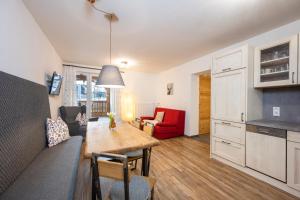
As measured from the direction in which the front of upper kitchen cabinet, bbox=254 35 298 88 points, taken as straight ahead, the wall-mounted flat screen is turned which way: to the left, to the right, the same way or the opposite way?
the opposite way

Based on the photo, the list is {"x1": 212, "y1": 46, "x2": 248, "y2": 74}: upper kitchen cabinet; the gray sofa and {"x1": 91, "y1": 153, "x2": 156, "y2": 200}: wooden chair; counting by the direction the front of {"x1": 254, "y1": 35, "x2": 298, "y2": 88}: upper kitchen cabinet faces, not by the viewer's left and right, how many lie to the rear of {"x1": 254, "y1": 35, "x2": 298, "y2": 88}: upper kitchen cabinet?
0

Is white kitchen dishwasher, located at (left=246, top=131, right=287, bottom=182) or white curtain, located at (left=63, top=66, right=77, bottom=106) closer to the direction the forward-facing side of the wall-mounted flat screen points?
the white kitchen dishwasher

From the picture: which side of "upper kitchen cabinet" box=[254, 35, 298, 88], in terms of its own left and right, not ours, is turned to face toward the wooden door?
right

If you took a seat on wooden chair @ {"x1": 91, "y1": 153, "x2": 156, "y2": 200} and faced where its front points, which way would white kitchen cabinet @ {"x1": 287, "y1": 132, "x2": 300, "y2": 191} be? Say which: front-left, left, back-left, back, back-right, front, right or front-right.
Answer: front-right

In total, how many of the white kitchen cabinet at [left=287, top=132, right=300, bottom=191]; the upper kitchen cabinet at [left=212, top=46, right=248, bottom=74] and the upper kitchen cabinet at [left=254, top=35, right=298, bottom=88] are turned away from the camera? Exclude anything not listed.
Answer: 0

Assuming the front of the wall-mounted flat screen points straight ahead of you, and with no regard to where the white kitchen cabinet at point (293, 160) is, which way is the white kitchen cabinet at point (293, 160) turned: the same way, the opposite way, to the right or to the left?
the opposite way

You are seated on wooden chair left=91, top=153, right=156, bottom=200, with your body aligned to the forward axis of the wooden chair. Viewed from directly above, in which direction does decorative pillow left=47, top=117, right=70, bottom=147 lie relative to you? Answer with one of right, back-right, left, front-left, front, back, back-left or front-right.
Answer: left

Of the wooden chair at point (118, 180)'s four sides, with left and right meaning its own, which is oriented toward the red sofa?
front

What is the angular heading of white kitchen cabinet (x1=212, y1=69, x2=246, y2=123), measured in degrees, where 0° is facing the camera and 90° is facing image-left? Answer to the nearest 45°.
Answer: approximately 45°

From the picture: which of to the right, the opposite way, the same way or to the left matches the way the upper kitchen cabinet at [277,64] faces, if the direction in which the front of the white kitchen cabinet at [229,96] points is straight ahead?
the same way

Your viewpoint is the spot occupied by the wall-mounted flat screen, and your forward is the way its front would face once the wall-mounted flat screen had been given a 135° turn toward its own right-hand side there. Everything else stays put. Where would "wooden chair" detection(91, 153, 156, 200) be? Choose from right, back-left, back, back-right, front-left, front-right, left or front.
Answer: left

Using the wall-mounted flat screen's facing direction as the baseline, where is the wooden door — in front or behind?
in front

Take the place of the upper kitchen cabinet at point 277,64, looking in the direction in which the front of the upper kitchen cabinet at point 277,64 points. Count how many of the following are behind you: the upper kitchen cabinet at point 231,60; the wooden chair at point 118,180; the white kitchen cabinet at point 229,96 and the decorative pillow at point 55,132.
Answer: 0

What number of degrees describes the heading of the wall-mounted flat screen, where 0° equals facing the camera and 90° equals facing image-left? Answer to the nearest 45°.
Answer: approximately 315°

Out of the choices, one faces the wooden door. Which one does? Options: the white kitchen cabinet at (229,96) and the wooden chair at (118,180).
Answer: the wooden chair

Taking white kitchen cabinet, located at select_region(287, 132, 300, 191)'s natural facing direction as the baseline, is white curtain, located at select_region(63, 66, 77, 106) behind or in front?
in front

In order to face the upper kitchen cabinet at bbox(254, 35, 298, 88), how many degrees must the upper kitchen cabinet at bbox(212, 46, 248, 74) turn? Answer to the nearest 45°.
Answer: approximately 135° to its left

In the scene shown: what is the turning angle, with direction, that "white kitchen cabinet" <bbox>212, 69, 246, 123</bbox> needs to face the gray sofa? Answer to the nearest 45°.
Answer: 0° — it already faces it

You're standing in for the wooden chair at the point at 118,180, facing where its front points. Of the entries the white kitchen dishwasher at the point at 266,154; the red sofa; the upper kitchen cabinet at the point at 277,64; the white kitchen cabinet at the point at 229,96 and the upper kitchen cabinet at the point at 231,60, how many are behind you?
0

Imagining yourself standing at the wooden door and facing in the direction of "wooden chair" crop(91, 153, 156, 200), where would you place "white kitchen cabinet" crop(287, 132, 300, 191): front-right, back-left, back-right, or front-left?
front-left

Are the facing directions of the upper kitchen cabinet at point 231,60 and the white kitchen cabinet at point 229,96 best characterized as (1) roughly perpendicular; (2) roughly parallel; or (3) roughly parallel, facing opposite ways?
roughly parallel

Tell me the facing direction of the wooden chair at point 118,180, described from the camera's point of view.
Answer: facing away from the viewer and to the right of the viewer
